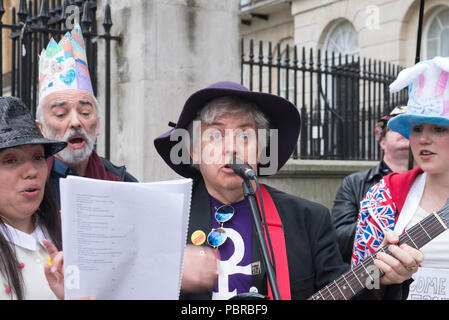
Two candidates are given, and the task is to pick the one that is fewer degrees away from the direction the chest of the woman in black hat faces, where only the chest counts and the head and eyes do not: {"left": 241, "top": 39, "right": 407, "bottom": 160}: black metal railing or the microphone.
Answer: the microphone

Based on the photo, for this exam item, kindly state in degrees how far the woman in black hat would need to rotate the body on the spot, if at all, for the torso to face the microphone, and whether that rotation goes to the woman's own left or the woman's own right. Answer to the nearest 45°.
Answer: approximately 45° to the woman's own left

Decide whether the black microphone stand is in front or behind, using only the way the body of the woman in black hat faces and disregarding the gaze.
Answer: in front

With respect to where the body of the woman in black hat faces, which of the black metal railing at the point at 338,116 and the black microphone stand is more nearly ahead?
the black microphone stand

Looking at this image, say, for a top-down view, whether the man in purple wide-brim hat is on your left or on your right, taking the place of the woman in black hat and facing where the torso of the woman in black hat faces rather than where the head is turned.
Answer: on your left

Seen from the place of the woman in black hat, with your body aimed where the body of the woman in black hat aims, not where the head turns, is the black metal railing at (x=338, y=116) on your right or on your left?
on your left

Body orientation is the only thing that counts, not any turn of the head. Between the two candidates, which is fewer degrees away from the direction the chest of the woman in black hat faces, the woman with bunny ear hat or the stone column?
the woman with bunny ear hat

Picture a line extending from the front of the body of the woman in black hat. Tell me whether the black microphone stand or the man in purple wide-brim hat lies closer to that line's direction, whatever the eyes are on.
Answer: the black microphone stand

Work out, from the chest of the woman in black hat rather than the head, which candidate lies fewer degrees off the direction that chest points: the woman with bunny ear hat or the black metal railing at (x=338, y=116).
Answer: the woman with bunny ear hat

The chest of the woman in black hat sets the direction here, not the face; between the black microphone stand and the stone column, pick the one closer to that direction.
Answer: the black microphone stand

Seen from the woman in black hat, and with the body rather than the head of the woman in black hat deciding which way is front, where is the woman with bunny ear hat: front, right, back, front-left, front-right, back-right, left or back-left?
front-left

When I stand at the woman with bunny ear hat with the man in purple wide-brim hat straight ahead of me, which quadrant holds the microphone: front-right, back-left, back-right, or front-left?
front-left
